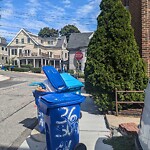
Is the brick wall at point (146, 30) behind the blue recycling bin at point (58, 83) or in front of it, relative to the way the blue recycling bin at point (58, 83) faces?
behind
